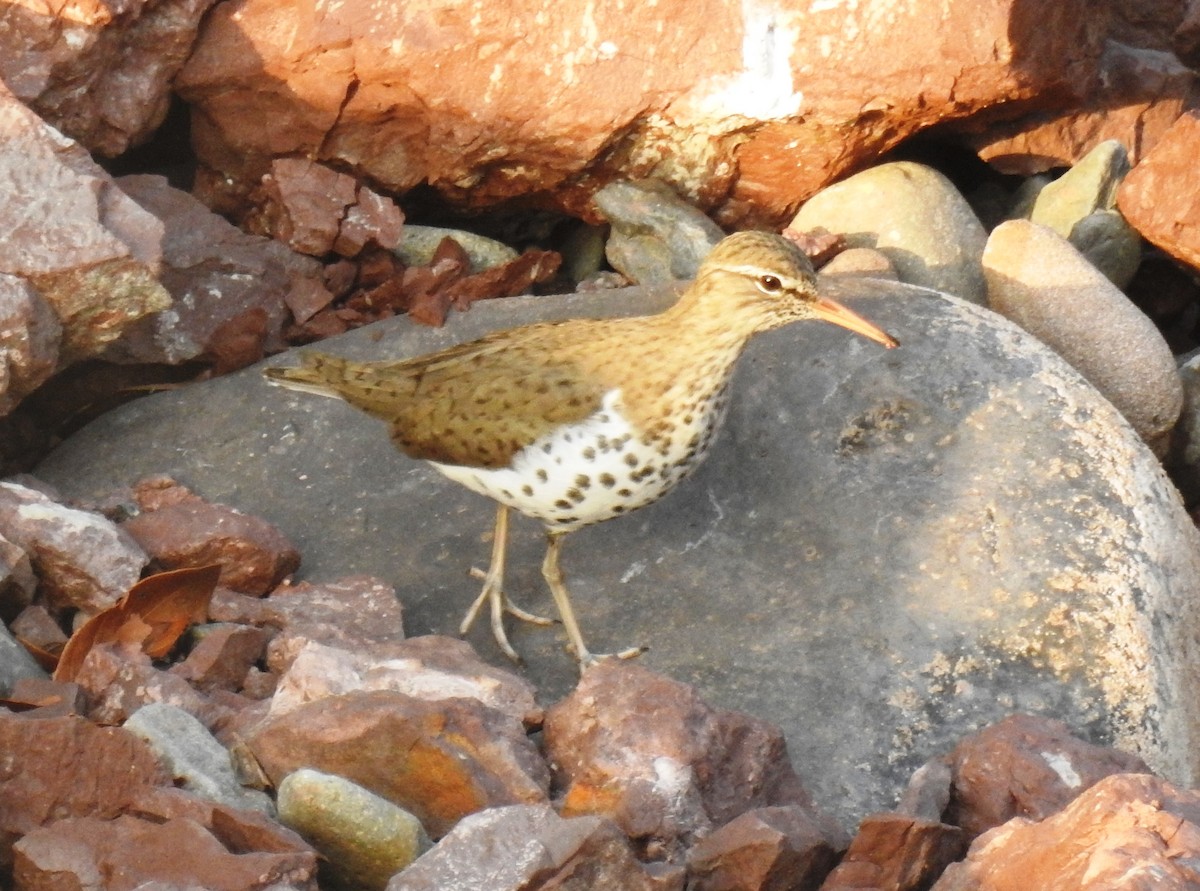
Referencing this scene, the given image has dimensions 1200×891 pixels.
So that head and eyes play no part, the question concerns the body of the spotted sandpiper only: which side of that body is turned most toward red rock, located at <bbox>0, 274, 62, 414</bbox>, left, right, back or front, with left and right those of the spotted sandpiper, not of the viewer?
back

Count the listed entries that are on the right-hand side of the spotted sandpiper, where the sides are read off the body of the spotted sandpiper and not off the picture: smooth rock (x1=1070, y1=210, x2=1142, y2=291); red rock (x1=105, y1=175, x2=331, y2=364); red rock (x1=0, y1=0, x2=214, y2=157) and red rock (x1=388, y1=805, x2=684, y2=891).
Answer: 1

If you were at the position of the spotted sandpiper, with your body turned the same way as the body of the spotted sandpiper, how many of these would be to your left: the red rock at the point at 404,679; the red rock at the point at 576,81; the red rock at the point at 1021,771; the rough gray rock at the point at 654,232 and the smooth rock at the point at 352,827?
2

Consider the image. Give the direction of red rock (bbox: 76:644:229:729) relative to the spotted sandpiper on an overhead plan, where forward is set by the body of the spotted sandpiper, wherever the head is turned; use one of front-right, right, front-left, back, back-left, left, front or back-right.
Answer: back-right

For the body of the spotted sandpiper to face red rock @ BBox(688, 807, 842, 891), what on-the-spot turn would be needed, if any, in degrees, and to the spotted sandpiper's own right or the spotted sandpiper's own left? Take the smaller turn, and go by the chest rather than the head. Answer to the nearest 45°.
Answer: approximately 90° to the spotted sandpiper's own right

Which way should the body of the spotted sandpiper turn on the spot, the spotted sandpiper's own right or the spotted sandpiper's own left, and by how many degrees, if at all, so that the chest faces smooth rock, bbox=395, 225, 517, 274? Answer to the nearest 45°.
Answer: approximately 90° to the spotted sandpiper's own left

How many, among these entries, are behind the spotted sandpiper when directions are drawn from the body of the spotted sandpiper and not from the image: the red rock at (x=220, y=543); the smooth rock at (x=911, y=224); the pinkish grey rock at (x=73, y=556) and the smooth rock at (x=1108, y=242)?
2

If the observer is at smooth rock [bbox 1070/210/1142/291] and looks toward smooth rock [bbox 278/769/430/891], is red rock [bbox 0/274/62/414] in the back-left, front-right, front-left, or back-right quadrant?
front-right

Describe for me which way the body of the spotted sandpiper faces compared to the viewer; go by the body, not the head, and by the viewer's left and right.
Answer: facing to the right of the viewer

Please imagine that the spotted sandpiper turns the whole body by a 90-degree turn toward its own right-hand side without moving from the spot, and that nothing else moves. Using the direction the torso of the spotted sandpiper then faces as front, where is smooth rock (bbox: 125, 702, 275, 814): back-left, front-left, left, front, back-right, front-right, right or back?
front-right

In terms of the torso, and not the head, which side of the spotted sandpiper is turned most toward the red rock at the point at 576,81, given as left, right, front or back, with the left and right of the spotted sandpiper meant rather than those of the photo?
left

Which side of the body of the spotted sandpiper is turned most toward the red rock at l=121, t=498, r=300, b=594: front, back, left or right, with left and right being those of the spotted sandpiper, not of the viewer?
back

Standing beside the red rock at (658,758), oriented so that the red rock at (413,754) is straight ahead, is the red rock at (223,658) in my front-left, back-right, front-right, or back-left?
front-right

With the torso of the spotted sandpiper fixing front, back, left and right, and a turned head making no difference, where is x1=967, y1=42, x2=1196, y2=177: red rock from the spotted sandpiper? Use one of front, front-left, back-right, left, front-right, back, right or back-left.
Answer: front-left

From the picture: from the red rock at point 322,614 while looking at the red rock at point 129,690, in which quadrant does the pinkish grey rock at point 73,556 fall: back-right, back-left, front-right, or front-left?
front-right

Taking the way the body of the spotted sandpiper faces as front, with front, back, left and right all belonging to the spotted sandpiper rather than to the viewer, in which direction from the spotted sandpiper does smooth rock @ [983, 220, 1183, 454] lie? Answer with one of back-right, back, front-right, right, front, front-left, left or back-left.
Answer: front-left

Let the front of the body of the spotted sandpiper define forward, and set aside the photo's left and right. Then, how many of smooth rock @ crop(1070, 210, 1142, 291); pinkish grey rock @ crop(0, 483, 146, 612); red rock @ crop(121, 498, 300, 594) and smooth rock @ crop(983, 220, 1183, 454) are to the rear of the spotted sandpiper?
2

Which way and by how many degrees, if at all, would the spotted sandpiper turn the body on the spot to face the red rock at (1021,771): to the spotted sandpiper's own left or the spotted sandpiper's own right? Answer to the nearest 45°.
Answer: approximately 45° to the spotted sandpiper's own right
